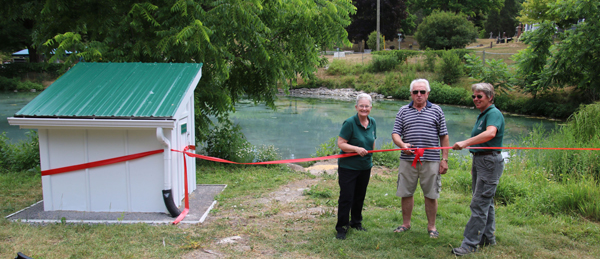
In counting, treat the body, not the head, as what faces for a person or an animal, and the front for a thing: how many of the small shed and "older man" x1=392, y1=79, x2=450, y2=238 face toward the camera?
1

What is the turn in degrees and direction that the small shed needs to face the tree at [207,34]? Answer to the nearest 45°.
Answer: approximately 45° to its left

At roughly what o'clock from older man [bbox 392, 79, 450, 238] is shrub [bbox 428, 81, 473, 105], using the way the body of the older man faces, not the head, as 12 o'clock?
The shrub is roughly at 6 o'clock from the older man.

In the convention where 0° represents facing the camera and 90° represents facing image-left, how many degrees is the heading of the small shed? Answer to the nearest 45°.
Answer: approximately 270°

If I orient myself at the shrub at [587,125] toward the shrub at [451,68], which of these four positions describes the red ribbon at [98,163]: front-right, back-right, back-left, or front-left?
back-left

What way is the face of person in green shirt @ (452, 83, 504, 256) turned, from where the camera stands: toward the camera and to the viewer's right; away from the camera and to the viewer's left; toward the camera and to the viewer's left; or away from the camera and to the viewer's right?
toward the camera and to the viewer's left

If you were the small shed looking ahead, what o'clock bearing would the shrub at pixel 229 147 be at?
The shrub is roughly at 10 o'clock from the small shed.

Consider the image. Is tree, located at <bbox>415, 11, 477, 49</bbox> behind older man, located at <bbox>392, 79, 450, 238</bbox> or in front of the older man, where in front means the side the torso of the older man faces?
behind

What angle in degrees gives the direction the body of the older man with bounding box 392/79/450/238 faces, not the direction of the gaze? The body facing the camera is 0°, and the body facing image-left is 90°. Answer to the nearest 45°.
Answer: approximately 0°

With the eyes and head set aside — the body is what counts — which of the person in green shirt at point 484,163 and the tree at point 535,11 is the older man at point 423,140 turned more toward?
the person in green shirt

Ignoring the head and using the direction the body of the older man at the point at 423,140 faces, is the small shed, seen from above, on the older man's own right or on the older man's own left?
on the older man's own right

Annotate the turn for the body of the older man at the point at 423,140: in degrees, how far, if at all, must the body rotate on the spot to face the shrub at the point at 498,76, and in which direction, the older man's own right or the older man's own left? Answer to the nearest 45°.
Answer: approximately 180°

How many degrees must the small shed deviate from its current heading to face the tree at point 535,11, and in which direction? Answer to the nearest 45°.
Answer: approximately 45° to its left

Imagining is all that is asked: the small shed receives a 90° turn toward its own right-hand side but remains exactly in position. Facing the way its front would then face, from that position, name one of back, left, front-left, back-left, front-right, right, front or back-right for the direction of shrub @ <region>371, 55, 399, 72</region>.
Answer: back-left

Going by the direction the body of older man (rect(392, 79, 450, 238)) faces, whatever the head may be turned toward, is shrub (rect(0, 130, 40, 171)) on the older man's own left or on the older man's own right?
on the older man's own right
